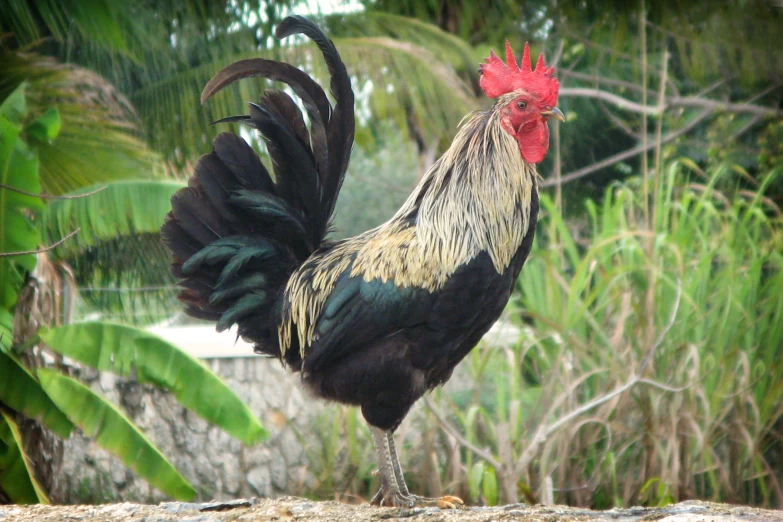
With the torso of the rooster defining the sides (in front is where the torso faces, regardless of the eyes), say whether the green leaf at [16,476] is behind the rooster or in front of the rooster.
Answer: behind

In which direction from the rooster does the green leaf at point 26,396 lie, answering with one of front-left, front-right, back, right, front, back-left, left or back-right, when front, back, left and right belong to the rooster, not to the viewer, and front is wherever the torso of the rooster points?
back-left

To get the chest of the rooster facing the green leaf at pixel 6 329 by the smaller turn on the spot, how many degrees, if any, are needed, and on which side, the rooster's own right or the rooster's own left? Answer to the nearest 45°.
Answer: approximately 135° to the rooster's own left

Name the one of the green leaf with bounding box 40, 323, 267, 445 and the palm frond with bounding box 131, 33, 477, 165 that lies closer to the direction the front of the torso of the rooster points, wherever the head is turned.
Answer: the palm frond

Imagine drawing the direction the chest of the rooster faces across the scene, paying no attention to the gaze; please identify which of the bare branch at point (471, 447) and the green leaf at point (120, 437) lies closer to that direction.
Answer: the bare branch

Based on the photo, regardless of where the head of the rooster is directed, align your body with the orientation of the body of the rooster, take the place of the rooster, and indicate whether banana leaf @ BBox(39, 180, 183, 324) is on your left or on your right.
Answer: on your left

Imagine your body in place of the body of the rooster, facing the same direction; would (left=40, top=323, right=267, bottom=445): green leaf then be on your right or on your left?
on your left

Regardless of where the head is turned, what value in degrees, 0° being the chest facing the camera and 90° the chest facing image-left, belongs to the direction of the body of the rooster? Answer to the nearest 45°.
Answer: approximately 270°

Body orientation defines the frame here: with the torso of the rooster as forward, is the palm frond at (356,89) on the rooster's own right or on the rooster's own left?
on the rooster's own left
